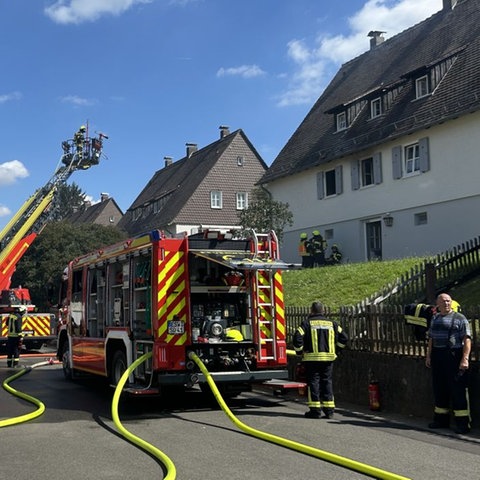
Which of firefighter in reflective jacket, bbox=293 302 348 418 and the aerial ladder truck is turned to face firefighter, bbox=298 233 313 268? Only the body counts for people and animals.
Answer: the firefighter in reflective jacket

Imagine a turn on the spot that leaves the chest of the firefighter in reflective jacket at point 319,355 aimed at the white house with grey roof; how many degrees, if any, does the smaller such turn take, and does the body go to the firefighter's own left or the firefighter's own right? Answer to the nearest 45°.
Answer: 0° — they already face it

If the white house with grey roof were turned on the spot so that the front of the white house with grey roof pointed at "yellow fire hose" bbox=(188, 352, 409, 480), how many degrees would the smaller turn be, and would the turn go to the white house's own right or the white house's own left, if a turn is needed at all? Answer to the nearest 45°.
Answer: approximately 45° to the white house's own left

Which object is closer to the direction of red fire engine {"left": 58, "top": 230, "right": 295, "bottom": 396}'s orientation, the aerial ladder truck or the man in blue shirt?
the aerial ladder truck

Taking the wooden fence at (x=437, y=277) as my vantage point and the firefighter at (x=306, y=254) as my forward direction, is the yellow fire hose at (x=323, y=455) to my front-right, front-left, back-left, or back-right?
back-left

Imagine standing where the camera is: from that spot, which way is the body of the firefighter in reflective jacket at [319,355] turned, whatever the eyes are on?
away from the camera

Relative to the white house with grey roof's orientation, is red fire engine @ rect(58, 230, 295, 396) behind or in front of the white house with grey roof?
in front

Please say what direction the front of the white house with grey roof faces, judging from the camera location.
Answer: facing the viewer and to the left of the viewer

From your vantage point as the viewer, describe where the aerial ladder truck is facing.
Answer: facing away from the viewer

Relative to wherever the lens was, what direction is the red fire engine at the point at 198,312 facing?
facing away from the viewer and to the left of the viewer

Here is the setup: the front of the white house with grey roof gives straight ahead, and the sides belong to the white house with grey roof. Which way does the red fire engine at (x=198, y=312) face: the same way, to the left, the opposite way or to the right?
to the right

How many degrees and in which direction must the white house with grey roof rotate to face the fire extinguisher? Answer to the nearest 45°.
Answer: approximately 45° to its left

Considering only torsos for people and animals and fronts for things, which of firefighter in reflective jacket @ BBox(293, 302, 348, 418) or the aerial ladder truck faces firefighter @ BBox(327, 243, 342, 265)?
the firefighter in reflective jacket

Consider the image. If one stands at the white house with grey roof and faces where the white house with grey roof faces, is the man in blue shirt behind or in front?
in front

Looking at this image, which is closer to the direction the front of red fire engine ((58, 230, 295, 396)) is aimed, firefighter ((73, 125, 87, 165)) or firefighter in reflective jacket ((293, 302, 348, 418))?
the firefighter

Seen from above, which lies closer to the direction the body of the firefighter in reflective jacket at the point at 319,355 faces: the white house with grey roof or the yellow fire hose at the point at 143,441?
the white house with grey roof

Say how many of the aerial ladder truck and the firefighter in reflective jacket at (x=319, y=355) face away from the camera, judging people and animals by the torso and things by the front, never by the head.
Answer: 2
